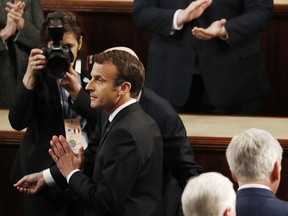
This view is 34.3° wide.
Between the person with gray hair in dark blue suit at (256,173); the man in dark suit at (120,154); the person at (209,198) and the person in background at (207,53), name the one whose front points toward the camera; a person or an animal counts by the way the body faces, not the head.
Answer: the person in background at (207,53)

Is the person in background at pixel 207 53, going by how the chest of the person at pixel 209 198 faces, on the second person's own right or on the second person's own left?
on the second person's own left

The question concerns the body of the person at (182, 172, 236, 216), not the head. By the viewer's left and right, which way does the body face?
facing away from the viewer and to the right of the viewer

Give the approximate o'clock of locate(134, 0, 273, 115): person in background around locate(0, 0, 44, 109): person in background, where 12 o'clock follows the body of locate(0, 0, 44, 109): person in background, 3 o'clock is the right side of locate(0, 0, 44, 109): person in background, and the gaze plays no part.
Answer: locate(134, 0, 273, 115): person in background is roughly at 10 o'clock from locate(0, 0, 44, 109): person in background.

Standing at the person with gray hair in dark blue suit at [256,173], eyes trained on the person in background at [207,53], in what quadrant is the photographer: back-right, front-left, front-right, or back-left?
front-left

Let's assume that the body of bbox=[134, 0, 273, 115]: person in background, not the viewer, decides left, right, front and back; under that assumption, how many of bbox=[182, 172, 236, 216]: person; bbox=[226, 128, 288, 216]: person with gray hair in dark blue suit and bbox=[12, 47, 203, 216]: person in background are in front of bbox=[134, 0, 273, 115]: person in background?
3

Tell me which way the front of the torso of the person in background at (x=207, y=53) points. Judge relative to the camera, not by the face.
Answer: toward the camera

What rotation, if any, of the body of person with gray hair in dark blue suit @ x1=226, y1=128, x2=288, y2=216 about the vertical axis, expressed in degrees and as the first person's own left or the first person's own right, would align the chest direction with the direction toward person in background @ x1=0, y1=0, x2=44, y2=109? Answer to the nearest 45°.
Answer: approximately 90° to the first person's own left

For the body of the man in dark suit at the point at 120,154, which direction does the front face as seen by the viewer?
to the viewer's left

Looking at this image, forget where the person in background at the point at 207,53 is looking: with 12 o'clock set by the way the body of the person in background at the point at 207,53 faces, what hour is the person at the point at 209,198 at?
the person at the point at 209,198 is roughly at 12 o'clock from the person in background at the point at 207,53.

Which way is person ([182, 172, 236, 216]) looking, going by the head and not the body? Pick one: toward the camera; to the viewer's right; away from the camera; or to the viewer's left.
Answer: away from the camera

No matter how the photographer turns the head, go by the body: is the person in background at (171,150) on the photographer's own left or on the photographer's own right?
on the photographer's own left

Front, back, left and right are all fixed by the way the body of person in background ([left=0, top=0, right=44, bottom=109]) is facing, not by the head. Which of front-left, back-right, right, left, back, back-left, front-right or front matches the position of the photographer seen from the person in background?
front
